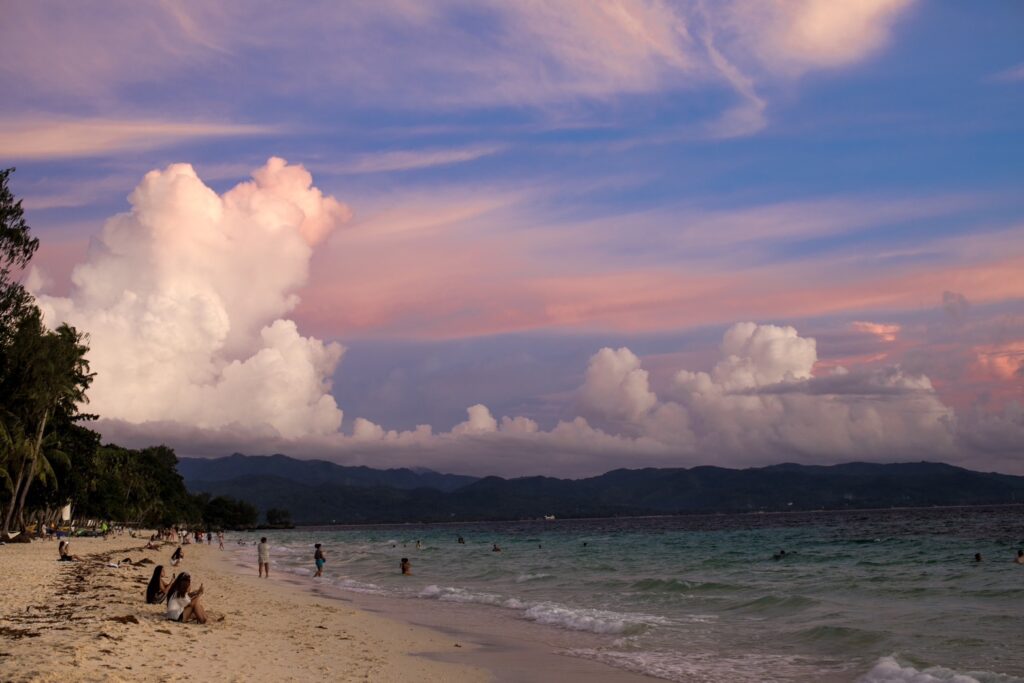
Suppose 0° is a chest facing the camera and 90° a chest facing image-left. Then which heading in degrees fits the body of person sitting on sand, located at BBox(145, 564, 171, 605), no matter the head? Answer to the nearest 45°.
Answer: approximately 270°

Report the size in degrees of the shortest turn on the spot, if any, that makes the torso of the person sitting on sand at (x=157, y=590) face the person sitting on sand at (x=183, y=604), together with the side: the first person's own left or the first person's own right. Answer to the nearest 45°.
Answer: approximately 90° to the first person's own right

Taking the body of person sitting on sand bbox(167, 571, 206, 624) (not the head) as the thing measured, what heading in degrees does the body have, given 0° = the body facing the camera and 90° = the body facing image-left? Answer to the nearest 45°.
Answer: approximately 270°

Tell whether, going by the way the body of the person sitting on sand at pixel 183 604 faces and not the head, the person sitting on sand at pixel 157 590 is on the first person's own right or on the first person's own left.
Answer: on the first person's own left
